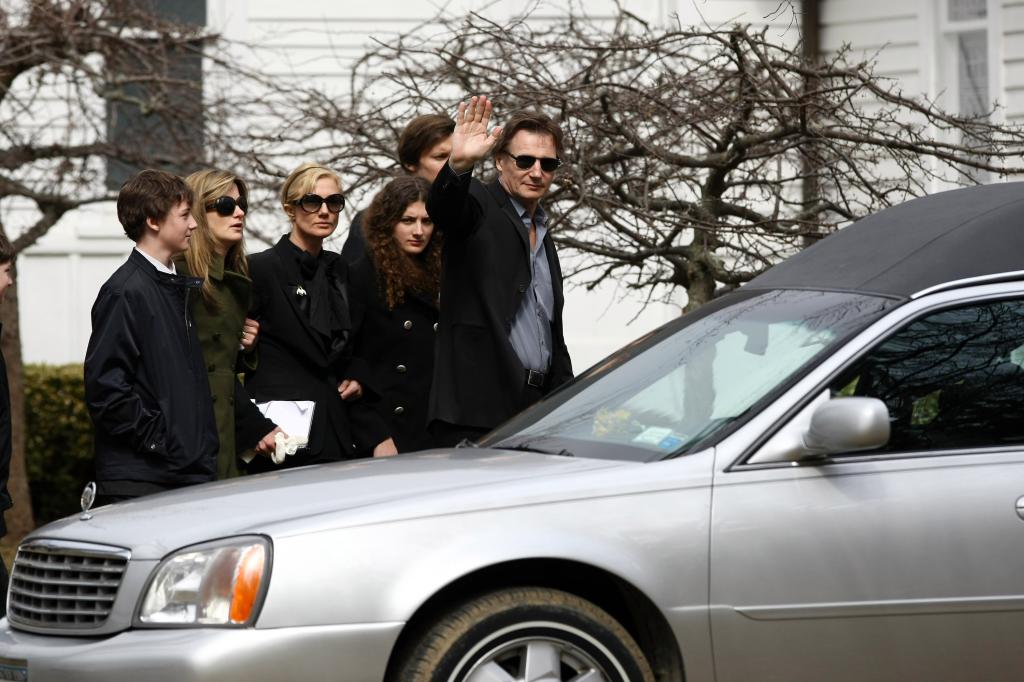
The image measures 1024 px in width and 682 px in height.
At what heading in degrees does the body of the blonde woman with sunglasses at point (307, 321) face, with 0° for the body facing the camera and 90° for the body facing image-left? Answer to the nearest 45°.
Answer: approximately 315°

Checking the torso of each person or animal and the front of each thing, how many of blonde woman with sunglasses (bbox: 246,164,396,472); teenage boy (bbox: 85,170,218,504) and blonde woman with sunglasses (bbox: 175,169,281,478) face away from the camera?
0

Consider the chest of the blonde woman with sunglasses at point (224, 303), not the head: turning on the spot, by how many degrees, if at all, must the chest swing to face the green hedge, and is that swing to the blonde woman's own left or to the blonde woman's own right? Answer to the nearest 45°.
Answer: approximately 135° to the blonde woman's own left

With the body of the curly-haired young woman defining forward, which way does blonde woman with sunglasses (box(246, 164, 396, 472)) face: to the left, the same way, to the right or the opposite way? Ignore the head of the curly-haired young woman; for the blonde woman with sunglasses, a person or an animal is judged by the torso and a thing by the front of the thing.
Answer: the same way

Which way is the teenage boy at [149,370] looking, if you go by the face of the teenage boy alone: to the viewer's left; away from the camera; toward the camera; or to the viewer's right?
to the viewer's right

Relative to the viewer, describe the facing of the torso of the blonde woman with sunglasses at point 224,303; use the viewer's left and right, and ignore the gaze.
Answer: facing the viewer and to the right of the viewer

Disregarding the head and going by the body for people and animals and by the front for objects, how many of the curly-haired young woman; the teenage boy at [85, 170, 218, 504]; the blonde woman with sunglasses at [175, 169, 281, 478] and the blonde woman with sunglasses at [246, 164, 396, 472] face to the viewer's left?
0

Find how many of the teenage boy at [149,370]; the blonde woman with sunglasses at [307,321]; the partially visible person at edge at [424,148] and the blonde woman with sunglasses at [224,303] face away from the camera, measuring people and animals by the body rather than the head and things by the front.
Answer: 0

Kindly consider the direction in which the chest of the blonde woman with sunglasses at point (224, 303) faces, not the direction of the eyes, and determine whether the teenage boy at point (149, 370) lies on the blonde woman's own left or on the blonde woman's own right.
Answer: on the blonde woman's own right

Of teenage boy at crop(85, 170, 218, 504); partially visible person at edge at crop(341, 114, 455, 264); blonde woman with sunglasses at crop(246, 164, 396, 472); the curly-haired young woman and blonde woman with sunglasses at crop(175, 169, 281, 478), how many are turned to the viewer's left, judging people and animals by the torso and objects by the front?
0

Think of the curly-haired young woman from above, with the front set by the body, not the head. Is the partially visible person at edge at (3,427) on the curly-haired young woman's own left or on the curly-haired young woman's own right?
on the curly-haired young woman's own right

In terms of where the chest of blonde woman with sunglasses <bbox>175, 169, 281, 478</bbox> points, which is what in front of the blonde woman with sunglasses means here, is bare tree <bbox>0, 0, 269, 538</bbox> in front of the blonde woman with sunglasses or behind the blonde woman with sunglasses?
behind

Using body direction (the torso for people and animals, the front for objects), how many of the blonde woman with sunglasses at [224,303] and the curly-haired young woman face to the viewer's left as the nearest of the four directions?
0

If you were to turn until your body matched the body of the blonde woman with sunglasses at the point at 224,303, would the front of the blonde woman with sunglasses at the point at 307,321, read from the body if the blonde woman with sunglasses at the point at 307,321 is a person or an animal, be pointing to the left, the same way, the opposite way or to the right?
the same way
